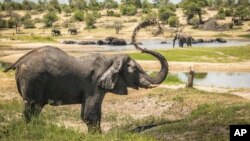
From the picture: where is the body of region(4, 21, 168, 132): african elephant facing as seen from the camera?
to the viewer's right
